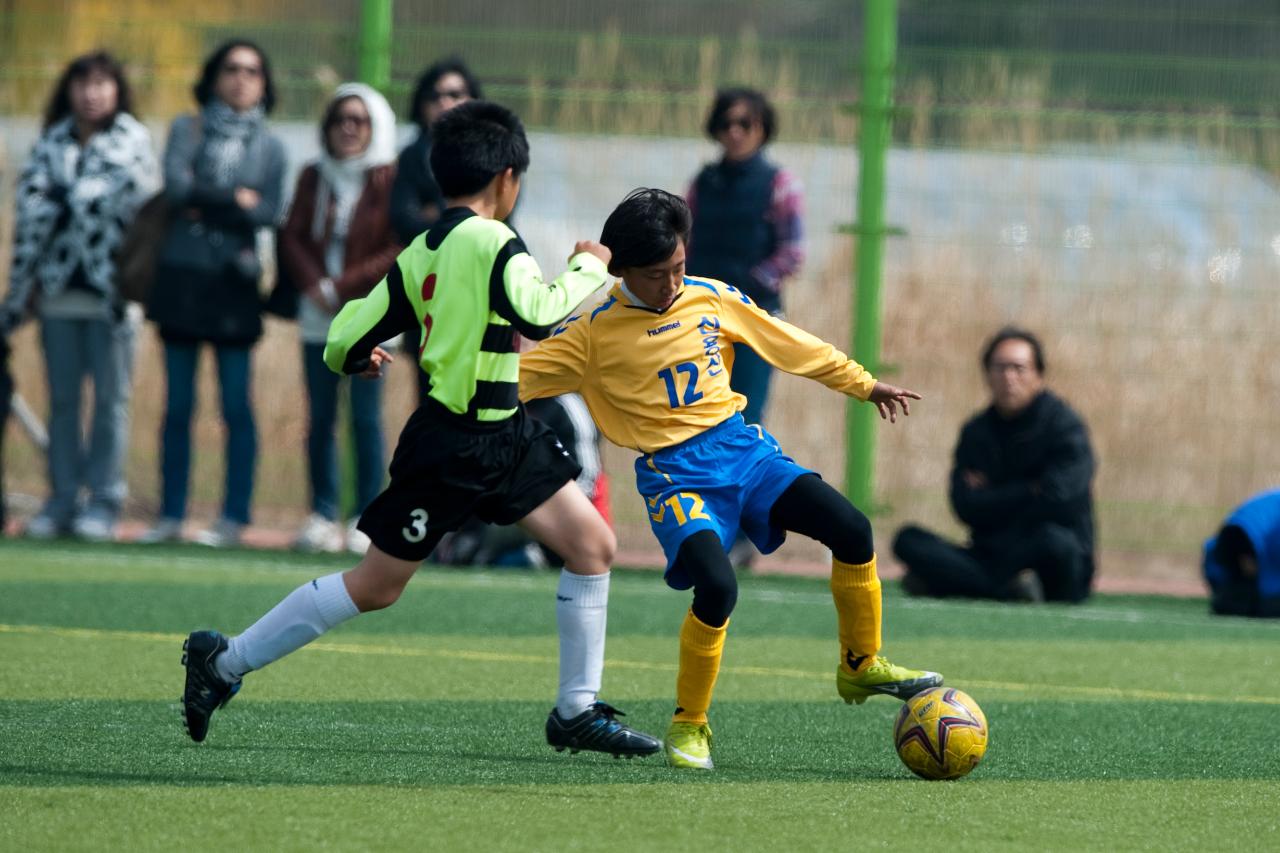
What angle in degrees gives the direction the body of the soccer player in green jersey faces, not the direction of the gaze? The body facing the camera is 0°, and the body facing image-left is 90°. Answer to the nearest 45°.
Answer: approximately 225°

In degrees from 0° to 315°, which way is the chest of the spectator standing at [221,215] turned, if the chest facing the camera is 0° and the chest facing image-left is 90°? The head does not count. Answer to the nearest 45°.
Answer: approximately 0°

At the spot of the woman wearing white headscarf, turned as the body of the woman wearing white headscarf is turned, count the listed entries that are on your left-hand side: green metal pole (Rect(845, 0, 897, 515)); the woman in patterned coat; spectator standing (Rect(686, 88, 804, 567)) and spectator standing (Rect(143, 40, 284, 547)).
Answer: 2

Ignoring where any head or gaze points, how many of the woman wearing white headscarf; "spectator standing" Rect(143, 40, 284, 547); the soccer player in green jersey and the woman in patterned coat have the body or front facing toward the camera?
3

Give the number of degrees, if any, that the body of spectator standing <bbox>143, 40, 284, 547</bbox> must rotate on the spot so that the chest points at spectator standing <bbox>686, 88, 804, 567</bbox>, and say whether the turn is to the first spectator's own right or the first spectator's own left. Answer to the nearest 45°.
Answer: approximately 90° to the first spectator's own left

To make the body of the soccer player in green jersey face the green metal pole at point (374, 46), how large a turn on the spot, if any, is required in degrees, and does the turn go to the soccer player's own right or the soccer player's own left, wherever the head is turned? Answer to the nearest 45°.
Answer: approximately 45° to the soccer player's own left

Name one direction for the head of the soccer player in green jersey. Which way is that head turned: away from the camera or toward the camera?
away from the camera

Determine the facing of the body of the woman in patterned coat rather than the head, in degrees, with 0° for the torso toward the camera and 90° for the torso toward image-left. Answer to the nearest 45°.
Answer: approximately 0°

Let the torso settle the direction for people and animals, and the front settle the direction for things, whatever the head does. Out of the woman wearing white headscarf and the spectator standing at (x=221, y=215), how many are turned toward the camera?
2

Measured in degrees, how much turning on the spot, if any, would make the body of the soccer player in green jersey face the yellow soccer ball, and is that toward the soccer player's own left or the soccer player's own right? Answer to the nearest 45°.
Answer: approximately 45° to the soccer player's own right

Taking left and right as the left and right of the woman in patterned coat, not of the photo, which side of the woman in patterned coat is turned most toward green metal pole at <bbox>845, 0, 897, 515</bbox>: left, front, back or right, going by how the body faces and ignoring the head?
left

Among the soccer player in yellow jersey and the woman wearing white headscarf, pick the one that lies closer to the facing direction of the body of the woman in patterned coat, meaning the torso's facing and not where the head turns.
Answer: the soccer player in yellow jersey
